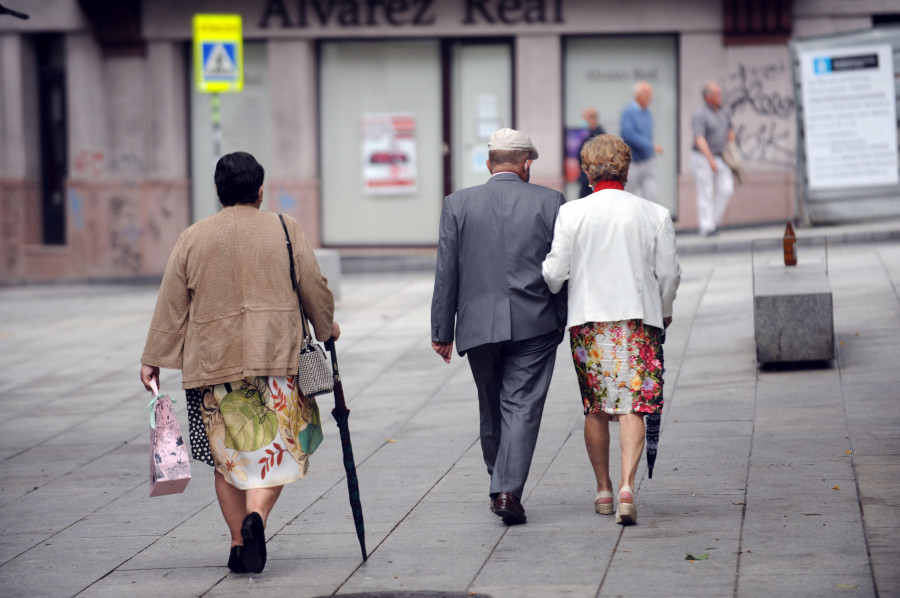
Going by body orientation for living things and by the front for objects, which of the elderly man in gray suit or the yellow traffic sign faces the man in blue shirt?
the elderly man in gray suit

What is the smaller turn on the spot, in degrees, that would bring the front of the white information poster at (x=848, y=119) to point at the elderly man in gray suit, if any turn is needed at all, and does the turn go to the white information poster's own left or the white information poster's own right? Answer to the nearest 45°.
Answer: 0° — it already faces them

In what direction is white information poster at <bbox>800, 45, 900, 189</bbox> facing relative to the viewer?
toward the camera

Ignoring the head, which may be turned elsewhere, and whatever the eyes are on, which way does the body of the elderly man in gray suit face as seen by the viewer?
away from the camera

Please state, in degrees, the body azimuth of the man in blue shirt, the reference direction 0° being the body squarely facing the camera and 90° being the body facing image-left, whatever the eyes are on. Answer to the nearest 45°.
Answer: approximately 270°

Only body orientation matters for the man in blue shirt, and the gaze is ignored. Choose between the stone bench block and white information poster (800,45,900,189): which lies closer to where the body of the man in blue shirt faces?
the white information poster

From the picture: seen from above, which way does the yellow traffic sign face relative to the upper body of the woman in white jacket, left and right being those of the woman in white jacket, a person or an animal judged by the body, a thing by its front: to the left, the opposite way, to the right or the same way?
the opposite way

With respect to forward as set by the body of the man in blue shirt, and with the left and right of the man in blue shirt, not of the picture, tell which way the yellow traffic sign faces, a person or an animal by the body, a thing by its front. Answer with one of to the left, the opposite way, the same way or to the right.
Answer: to the right

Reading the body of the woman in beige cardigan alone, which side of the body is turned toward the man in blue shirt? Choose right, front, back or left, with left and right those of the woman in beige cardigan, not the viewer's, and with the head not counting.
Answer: front

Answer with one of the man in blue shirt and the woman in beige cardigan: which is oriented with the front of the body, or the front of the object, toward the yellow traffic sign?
the woman in beige cardigan

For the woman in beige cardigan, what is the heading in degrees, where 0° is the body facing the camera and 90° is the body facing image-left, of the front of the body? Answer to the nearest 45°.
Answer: approximately 180°

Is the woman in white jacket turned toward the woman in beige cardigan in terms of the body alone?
no

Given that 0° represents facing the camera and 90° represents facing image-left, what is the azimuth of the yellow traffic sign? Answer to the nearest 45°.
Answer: approximately 0°

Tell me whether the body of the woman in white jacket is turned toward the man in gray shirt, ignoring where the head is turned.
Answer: yes

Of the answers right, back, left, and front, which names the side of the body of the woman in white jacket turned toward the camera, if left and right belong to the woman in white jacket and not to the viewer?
back

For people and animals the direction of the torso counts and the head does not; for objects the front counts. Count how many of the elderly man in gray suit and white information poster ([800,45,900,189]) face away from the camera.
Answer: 1

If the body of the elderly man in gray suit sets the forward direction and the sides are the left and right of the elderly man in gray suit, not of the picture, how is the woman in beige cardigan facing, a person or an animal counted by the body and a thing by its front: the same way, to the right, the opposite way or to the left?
the same way
